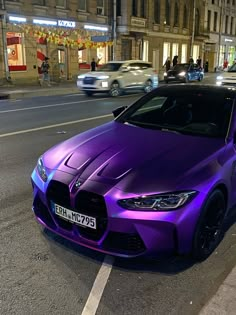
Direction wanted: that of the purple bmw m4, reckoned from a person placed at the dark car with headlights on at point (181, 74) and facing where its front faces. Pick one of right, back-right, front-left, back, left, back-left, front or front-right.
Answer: front-left

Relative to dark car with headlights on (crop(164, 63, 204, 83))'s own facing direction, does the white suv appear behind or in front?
in front

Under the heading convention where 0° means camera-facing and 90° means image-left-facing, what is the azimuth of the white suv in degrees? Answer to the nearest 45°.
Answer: approximately 45°

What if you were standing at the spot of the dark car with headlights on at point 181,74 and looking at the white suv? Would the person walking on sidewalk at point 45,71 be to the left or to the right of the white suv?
right

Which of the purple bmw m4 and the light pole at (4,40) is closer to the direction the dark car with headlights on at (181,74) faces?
the light pole

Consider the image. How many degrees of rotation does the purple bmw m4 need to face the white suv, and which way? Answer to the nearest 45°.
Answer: approximately 135° to its right

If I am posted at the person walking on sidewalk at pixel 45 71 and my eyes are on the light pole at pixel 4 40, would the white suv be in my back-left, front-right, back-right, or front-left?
back-left

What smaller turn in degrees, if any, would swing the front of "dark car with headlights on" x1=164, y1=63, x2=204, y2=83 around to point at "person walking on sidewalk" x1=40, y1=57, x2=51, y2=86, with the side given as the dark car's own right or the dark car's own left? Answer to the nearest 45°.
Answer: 0° — it already faces them

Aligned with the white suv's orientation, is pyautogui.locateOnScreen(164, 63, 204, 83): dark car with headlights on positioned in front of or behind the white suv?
behind

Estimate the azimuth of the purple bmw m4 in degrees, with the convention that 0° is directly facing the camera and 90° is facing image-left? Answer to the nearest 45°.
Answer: approximately 45°

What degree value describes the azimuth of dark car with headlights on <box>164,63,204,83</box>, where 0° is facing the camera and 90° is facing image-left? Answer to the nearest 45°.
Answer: approximately 45°
